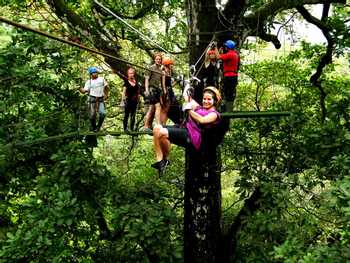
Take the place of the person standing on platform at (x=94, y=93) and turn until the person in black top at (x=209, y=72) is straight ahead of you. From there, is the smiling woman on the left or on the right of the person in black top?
right

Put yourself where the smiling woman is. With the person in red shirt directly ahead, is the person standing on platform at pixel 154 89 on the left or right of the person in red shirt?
left

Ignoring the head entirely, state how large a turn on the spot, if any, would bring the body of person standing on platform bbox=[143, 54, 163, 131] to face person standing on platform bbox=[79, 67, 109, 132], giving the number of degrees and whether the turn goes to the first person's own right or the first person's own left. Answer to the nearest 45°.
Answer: approximately 135° to the first person's own right

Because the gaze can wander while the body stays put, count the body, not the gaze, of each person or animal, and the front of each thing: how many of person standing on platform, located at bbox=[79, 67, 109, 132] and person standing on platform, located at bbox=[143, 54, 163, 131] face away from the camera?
0

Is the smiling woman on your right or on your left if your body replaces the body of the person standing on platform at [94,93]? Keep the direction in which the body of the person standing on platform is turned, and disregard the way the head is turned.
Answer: on your left

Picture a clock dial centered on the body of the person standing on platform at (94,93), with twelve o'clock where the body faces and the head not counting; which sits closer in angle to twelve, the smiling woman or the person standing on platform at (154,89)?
the smiling woman

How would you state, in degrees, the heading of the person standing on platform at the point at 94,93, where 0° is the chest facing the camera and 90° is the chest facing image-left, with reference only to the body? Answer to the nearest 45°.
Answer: approximately 45°
